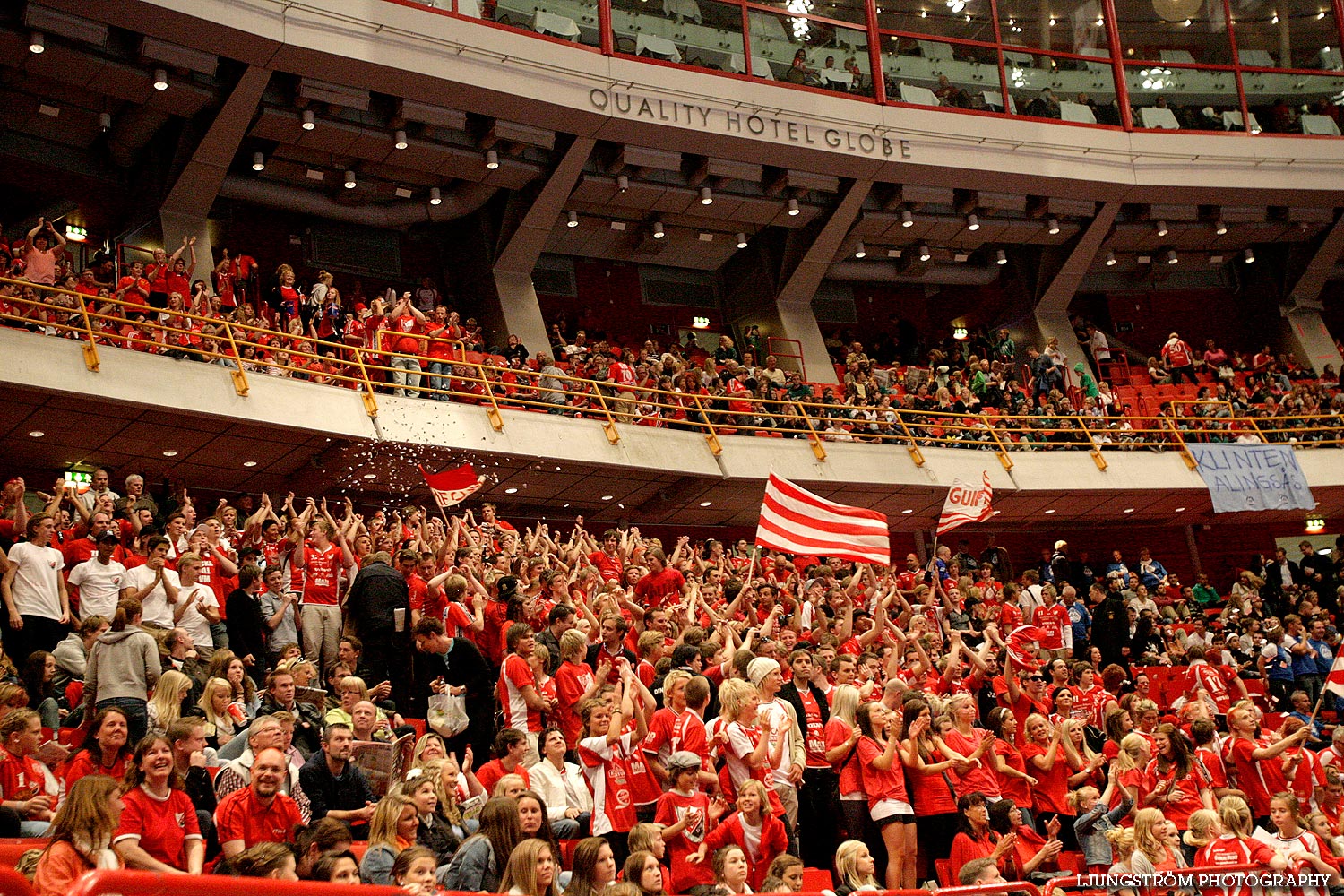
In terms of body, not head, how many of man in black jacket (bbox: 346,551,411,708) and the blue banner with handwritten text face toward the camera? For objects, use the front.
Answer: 1

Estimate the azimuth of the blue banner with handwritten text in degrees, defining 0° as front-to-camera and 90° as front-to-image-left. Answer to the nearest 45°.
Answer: approximately 0°

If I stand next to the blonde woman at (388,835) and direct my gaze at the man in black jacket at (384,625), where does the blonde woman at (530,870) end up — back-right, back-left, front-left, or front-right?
back-right

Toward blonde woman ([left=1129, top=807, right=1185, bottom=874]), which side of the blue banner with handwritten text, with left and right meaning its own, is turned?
front

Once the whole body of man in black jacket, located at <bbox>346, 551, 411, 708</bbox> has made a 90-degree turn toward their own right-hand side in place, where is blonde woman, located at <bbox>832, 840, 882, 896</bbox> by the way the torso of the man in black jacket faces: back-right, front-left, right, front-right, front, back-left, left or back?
front-right

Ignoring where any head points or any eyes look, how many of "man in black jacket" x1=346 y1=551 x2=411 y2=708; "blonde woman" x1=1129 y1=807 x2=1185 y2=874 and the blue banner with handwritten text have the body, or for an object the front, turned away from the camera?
1

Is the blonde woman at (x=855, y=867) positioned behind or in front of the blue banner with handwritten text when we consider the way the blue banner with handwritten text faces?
in front

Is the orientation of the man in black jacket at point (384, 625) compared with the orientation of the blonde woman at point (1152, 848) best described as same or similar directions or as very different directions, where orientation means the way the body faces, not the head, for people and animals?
very different directions

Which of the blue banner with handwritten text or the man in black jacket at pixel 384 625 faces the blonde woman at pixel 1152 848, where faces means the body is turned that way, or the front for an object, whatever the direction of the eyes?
the blue banner with handwritten text

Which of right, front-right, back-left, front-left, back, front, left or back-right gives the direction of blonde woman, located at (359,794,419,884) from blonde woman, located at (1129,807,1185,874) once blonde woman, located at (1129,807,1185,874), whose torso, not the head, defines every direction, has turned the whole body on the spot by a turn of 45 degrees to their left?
back-right

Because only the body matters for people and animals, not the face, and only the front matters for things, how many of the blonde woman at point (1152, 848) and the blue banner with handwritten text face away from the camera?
0

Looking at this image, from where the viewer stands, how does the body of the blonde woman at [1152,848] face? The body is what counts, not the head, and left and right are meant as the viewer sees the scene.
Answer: facing the viewer and to the right of the viewer

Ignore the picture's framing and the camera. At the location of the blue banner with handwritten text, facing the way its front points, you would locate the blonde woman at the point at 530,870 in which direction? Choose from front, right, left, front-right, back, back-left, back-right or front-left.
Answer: front

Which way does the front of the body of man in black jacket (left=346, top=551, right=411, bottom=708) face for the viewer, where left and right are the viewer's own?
facing away from the viewer

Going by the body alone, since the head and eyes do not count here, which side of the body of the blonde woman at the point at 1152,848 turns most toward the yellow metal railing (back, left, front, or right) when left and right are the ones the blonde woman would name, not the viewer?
back
